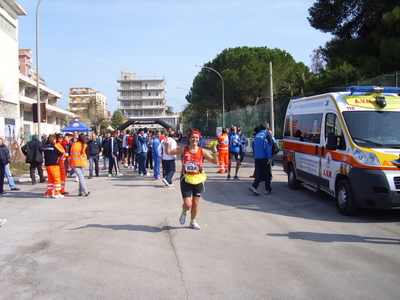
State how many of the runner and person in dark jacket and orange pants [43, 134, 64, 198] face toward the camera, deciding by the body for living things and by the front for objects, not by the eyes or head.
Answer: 1

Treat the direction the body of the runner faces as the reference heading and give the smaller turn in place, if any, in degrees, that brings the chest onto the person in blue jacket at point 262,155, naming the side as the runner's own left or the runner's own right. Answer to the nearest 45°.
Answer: approximately 135° to the runner's own left

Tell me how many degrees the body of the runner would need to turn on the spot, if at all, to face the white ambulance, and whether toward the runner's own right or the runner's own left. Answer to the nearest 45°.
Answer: approximately 135° to the runner's own left

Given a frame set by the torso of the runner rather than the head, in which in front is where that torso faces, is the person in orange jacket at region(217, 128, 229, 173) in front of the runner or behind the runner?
behind

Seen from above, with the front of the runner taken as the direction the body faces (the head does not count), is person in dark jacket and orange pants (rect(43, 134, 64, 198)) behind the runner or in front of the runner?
behind

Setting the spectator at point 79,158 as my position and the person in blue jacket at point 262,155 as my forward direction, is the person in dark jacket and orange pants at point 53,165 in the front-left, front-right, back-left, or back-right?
back-right

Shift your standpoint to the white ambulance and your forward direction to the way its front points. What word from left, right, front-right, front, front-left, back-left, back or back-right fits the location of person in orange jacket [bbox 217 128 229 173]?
back
